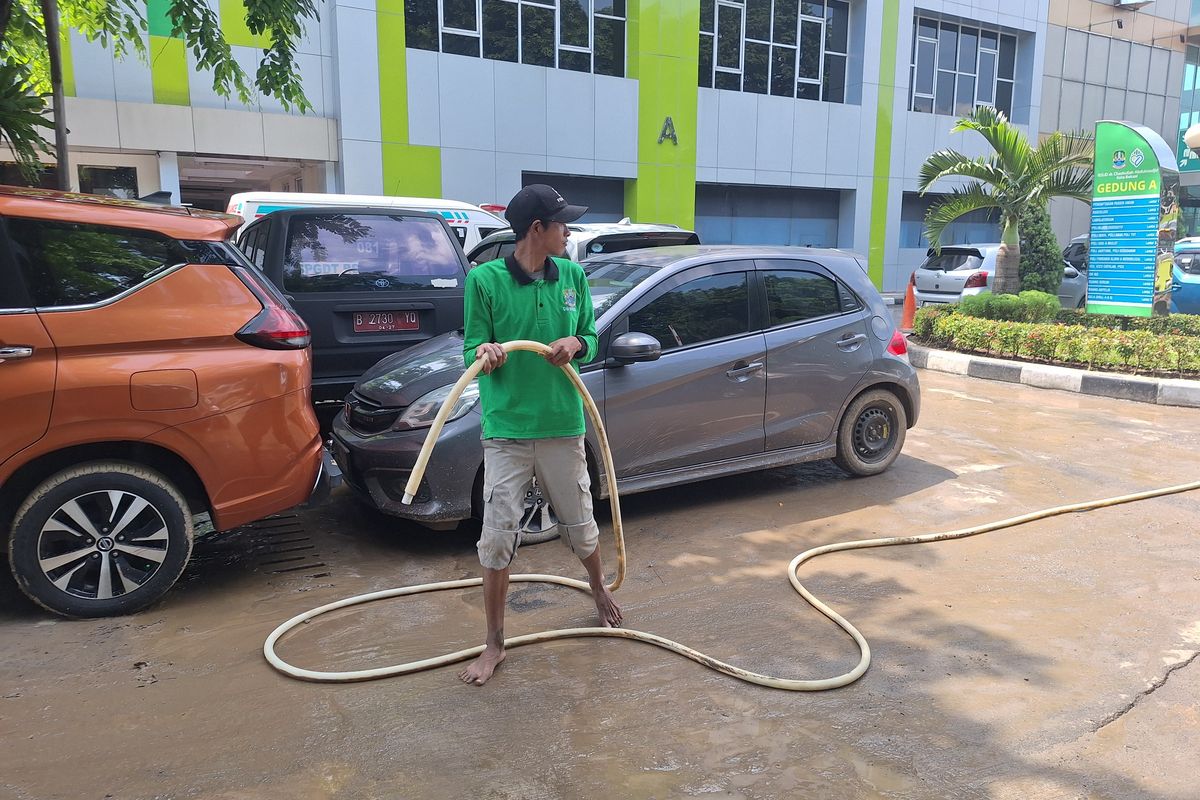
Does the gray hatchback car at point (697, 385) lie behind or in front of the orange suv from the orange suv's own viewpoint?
behind

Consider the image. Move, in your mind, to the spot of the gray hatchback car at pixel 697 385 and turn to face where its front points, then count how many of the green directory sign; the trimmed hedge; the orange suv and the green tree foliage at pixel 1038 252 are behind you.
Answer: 3

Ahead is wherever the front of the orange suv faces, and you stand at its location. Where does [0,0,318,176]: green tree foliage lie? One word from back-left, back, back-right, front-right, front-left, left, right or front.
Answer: right

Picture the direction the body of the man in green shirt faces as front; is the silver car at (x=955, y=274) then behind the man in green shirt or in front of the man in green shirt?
behind

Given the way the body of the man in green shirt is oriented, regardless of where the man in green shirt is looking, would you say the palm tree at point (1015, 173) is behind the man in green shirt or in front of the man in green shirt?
behind

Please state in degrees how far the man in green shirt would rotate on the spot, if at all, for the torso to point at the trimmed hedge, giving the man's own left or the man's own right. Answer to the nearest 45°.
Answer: approximately 135° to the man's own left

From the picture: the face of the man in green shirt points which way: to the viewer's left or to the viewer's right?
to the viewer's right

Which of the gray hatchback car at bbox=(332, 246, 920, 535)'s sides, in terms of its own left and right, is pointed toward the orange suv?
front

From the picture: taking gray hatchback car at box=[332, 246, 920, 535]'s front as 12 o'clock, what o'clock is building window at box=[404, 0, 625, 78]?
The building window is roughly at 4 o'clock from the gray hatchback car.

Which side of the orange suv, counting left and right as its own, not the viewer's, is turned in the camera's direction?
left

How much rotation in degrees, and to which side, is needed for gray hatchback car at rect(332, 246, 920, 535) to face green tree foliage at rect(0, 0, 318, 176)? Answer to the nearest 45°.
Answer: approximately 90° to its right

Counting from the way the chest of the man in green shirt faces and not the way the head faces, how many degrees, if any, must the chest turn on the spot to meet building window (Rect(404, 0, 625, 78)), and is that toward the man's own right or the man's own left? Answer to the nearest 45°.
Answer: approximately 180°

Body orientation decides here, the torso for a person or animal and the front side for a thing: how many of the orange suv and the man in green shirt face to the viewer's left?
1

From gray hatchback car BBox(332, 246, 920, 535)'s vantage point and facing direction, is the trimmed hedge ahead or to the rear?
to the rear

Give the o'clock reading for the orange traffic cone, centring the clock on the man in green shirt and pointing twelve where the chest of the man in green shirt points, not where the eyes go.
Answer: The orange traffic cone is roughly at 7 o'clock from the man in green shirt.
